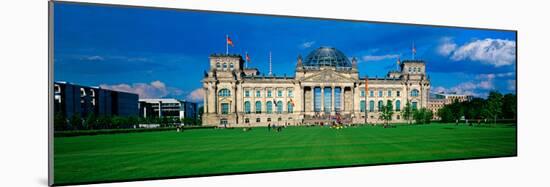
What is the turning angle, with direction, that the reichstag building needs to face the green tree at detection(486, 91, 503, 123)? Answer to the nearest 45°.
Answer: approximately 90° to its left

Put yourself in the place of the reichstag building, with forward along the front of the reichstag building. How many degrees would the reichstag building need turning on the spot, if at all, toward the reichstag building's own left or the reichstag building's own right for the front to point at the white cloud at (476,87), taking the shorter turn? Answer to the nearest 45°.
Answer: approximately 90° to the reichstag building's own left

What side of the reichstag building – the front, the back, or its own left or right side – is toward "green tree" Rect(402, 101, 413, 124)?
left

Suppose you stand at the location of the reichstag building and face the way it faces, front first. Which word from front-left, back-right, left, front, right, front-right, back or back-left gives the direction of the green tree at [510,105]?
left

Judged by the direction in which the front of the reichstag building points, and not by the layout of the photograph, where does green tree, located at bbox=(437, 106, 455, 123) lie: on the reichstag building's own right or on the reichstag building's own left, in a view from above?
on the reichstag building's own left

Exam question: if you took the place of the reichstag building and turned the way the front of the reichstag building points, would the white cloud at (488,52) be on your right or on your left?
on your left

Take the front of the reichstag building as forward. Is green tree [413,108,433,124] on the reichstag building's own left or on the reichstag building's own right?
on the reichstag building's own left

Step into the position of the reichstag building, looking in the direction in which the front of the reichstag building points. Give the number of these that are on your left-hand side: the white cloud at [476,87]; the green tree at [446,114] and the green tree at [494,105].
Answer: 3
